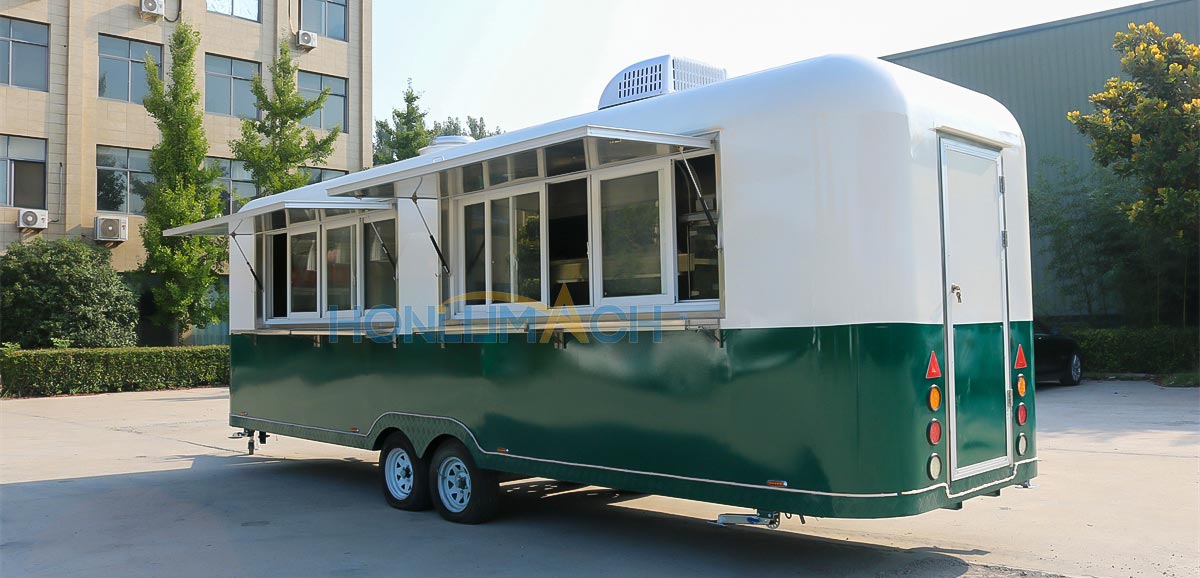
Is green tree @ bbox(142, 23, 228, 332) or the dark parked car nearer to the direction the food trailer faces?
the green tree

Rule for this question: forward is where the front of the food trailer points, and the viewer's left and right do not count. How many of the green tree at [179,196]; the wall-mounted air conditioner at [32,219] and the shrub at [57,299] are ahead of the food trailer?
3

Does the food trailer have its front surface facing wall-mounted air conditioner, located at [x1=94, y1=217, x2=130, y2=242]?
yes

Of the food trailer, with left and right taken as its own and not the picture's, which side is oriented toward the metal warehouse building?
right

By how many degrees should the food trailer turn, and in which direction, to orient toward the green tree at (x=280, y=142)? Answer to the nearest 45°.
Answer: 0° — it already faces it

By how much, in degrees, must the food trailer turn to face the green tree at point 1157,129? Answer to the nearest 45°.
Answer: approximately 90° to its right

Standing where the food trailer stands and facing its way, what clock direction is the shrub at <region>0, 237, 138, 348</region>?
The shrub is roughly at 12 o'clock from the food trailer.

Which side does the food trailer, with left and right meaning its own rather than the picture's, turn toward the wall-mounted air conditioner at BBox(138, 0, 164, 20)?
front

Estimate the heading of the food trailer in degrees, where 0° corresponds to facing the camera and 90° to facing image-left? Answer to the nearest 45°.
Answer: approximately 135°

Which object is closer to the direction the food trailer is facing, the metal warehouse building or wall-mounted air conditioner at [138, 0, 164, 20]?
the wall-mounted air conditioner

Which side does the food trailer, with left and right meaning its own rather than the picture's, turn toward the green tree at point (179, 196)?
front
